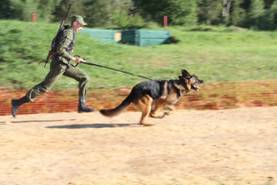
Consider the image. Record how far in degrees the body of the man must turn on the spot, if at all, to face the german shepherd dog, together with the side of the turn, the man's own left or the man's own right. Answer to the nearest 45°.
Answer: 0° — they already face it

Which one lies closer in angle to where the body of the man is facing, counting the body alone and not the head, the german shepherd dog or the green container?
the german shepherd dog

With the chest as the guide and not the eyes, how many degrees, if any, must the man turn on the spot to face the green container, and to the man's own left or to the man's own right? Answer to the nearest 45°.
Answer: approximately 90° to the man's own left

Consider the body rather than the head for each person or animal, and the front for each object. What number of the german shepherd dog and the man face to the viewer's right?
2

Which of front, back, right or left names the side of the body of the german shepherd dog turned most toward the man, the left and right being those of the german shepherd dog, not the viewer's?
back

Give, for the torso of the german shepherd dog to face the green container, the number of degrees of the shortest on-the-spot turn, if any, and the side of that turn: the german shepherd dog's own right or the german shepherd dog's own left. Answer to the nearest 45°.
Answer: approximately 90° to the german shepherd dog's own left

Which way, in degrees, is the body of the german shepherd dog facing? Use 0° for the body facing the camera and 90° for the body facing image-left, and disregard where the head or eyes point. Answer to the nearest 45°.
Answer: approximately 270°

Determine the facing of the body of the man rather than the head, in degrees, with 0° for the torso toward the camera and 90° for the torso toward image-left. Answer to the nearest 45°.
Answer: approximately 270°
